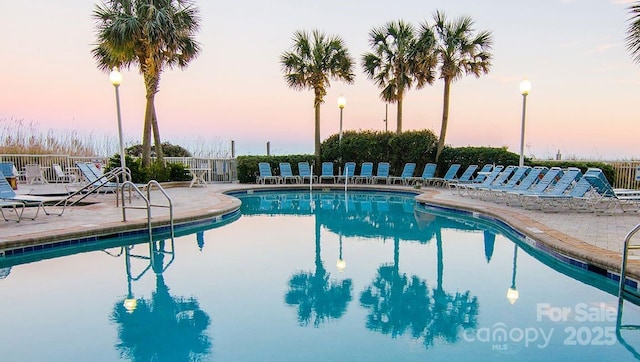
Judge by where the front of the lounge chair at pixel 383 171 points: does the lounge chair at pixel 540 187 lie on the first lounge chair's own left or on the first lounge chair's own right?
on the first lounge chair's own left

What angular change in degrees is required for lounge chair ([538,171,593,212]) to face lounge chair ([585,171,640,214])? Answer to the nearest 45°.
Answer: approximately 180°

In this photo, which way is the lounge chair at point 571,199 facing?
to the viewer's left

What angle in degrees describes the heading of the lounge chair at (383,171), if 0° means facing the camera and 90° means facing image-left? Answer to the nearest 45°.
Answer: approximately 45°

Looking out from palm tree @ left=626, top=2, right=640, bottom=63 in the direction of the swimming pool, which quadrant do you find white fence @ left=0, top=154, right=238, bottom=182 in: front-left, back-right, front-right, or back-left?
front-right

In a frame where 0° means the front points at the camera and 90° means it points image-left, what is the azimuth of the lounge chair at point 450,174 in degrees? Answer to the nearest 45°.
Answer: approximately 45°

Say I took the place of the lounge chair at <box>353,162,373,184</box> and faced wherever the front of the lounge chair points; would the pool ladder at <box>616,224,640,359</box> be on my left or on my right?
on my left

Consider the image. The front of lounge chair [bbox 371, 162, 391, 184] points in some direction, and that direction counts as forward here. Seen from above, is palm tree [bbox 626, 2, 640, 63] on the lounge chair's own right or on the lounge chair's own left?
on the lounge chair's own left

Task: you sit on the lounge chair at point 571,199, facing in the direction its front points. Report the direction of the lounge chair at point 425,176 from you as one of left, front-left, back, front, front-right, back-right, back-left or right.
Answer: front-right

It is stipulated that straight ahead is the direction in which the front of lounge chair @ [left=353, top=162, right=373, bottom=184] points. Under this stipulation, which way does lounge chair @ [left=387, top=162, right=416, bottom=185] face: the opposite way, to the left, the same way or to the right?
the same way

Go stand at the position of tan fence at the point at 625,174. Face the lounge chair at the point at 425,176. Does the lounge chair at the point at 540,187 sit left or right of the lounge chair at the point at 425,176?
left
